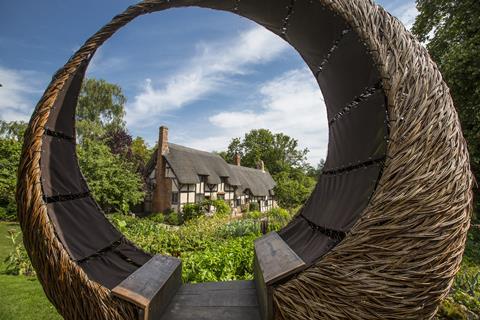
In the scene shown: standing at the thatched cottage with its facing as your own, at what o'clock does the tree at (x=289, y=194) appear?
The tree is roughly at 9 o'clock from the thatched cottage.

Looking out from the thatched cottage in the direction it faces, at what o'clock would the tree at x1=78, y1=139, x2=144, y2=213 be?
The tree is roughly at 3 o'clock from the thatched cottage.

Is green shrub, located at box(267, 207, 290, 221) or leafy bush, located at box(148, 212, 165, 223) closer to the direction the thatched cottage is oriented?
the green shrub

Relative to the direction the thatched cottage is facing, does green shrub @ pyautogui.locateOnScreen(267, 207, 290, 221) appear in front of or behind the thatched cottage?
in front

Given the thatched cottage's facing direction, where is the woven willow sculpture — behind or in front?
in front

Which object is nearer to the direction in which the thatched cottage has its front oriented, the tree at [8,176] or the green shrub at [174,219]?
the green shrub

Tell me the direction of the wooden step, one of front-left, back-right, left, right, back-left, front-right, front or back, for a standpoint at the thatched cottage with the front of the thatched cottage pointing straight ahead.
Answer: front-right

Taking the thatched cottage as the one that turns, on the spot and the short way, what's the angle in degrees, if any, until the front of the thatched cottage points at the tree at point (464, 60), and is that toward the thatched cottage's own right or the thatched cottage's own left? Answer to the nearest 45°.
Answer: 0° — it already faces it

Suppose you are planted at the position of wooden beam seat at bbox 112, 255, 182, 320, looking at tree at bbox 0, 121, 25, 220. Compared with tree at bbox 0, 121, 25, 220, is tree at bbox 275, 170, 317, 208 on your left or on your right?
right
